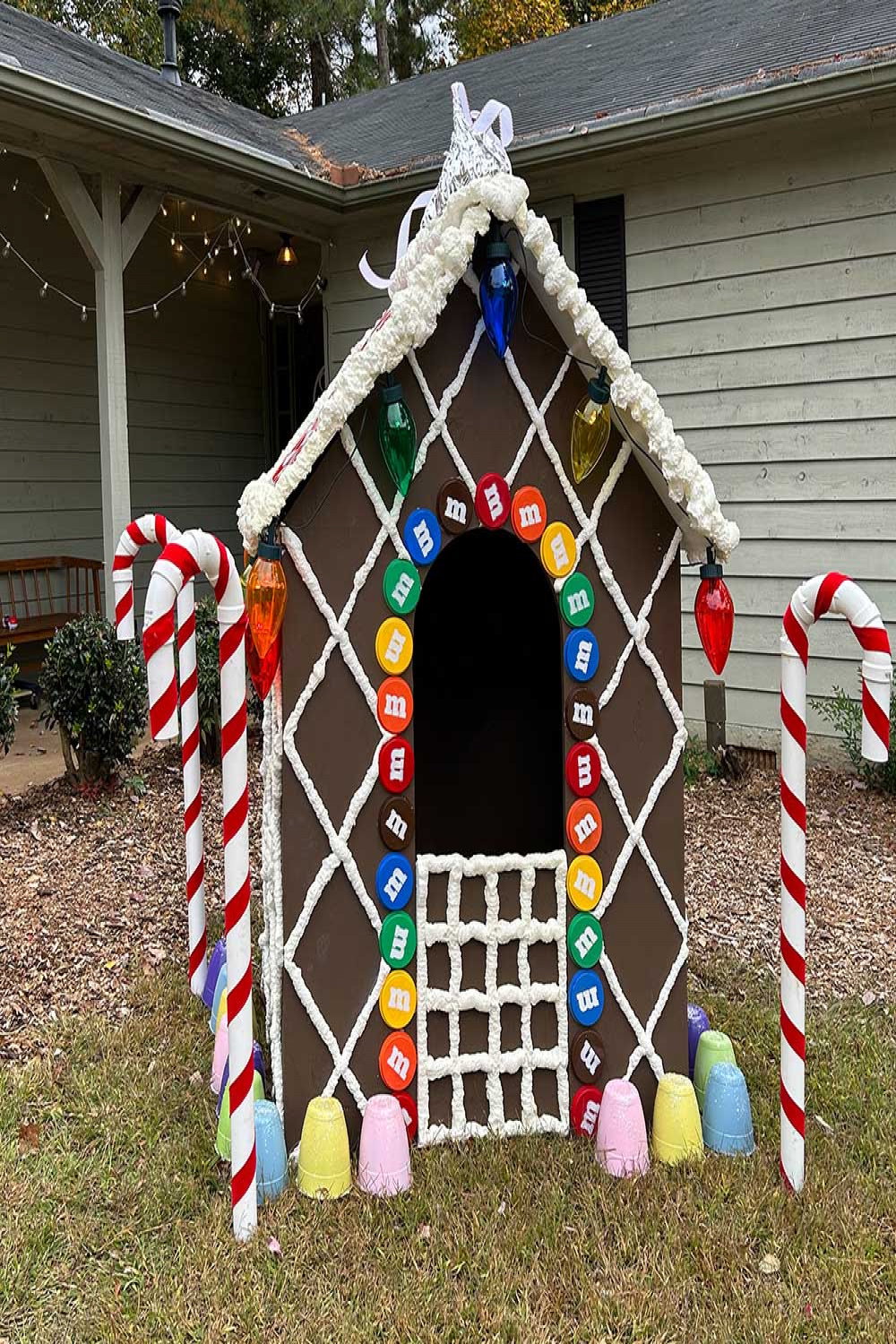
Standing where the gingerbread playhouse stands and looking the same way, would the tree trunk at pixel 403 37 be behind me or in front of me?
behind

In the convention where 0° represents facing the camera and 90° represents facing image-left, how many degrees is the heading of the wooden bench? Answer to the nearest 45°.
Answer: approximately 315°

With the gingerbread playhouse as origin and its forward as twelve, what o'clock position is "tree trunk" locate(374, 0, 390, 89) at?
The tree trunk is roughly at 6 o'clock from the gingerbread playhouse.

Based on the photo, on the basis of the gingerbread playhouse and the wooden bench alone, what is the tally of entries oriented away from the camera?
0

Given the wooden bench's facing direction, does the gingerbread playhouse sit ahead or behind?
ahead
